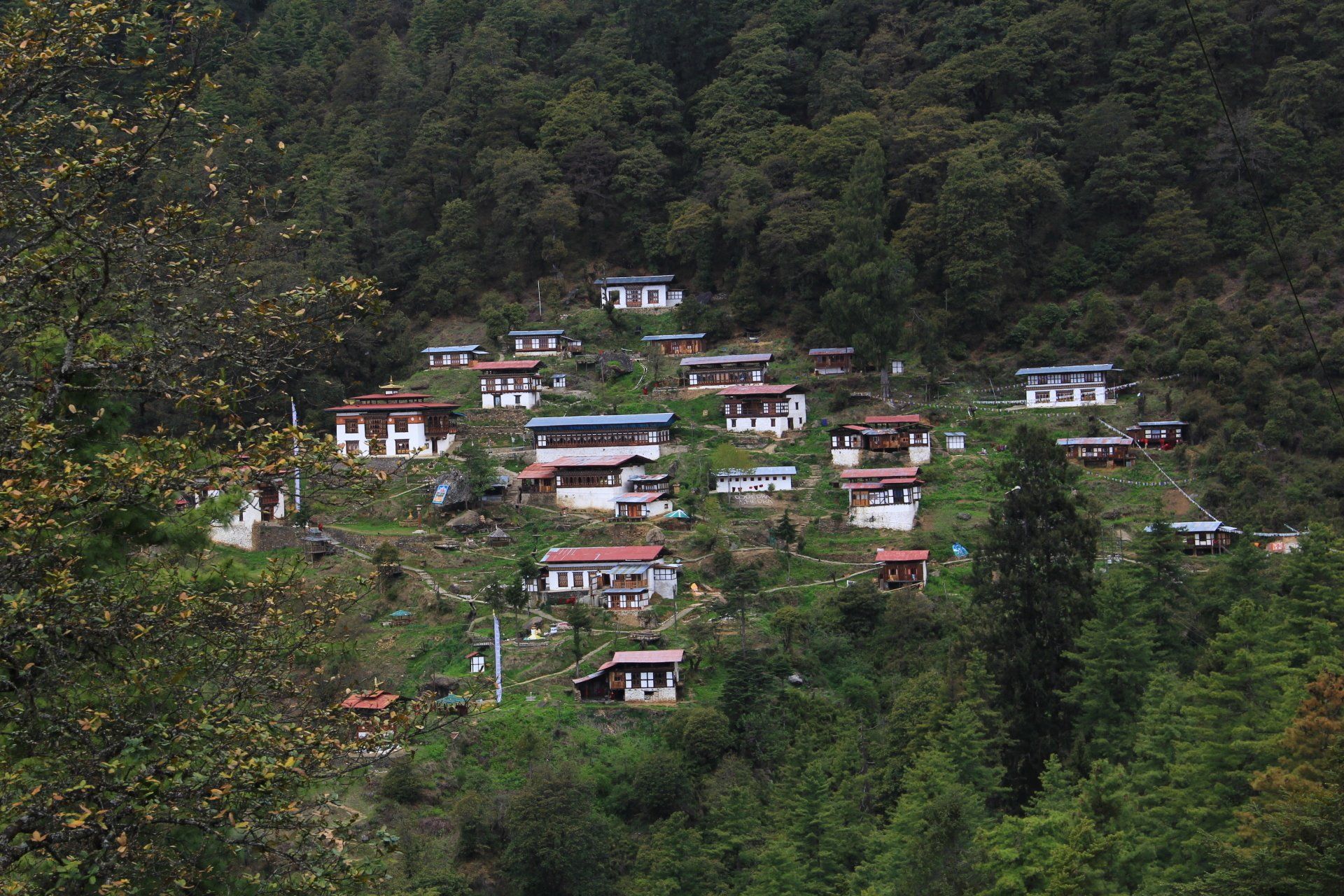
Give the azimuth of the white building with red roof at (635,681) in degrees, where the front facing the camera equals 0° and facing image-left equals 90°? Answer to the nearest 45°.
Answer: approximately 0°

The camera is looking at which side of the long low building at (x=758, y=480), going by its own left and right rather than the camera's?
front

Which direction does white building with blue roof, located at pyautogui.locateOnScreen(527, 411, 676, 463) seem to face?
toward the camera

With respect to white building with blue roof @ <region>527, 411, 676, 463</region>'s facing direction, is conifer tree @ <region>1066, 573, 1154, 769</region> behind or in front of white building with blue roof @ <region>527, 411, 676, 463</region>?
in front

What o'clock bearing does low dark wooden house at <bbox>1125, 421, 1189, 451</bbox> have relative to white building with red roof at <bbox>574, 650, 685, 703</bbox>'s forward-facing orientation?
The low dark wooden house is roughly at 8 o'clock from the white building with red roof.

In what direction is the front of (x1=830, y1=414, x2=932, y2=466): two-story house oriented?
toward the camera

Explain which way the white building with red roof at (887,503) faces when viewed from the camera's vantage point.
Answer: facing the viewer

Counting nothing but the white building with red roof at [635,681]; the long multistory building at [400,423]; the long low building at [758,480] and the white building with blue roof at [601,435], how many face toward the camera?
4

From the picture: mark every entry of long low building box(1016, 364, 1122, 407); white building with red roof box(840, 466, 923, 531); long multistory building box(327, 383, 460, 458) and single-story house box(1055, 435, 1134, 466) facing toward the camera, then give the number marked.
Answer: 4

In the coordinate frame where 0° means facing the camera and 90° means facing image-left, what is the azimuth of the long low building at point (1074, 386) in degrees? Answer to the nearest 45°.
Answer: approximately 0°

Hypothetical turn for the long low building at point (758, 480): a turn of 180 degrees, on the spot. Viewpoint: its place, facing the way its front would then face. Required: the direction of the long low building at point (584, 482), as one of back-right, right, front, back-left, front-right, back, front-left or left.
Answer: left

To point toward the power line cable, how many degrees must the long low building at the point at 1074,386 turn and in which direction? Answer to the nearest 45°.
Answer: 0° — it already faces it

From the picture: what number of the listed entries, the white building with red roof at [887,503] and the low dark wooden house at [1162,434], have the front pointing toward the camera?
2

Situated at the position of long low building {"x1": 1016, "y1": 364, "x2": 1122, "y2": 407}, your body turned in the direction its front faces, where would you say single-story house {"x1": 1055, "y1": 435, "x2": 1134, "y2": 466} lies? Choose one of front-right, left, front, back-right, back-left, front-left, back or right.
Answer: front
